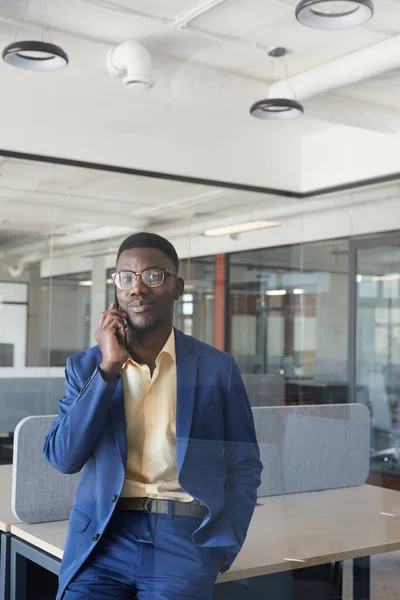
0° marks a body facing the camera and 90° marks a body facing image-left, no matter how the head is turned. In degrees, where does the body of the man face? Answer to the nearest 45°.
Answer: approximately 0°

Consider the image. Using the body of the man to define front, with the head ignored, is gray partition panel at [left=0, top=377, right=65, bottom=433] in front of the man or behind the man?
behind

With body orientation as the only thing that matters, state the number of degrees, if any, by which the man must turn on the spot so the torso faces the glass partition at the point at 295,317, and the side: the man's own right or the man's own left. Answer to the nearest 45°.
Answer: approximately 180°

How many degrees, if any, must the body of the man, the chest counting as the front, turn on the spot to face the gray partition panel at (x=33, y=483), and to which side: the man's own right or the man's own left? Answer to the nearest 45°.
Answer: approximately 135° to the man's own right

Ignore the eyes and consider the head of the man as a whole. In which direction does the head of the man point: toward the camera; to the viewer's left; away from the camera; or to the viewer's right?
toward the camera

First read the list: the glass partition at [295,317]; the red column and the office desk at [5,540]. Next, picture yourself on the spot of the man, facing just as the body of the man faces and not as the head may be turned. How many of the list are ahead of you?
0

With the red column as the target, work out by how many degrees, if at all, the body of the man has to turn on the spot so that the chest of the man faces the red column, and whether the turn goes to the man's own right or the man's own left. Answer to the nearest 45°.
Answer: approximately 180°

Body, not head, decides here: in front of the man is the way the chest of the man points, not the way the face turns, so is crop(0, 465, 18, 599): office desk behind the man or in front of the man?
behind

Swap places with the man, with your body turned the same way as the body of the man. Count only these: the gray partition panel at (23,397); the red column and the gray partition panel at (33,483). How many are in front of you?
0
